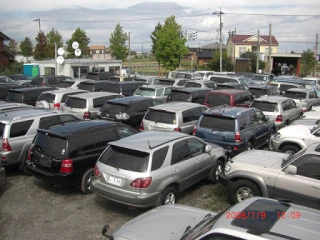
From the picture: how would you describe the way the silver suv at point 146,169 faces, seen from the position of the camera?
facing away from the viewer and to the right of the viewer

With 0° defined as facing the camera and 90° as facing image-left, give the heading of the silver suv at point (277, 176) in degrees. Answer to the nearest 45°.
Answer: approximately 90°

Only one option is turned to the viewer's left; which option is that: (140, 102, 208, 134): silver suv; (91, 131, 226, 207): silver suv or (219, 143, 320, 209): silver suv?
(219, 143, 320, 209): silver suv

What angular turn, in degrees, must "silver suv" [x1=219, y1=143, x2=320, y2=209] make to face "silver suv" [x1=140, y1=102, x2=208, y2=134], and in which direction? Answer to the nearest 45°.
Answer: approximately 45° to its right

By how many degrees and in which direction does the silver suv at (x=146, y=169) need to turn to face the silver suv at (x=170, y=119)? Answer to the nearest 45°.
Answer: approximately 45° to its left

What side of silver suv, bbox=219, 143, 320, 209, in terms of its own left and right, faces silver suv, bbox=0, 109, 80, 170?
front

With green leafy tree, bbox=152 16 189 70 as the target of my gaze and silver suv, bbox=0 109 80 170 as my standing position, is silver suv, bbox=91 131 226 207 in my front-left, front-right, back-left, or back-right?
back-right

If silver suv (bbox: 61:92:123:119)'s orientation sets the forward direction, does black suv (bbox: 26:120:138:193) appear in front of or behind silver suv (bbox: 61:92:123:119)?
behind

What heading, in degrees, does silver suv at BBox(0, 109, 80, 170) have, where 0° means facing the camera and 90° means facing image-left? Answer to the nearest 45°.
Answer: approximately 225°

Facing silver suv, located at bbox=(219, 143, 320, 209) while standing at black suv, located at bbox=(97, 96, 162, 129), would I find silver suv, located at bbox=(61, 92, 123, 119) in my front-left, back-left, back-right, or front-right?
back-right

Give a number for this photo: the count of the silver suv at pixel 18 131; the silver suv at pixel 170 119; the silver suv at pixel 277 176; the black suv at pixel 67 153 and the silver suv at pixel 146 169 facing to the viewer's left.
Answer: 1

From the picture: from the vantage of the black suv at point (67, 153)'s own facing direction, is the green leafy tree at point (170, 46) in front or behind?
in front

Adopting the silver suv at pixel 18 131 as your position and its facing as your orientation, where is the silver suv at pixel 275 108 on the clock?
the silver suv at pixel 275 108 is roughly at 1 o'clock from the silver suv at pixel 18 131.

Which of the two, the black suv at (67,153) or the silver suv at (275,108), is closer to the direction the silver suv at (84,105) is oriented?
the silver suv

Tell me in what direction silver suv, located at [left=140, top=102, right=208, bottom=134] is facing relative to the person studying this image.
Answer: facing away from the viewer and to the right of the viewer

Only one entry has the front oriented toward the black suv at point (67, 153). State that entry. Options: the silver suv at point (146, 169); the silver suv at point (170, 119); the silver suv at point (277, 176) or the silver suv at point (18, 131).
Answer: the silver suv at point (277, 176)

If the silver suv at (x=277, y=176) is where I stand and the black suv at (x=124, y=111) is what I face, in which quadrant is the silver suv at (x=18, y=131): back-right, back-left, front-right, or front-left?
front-left
